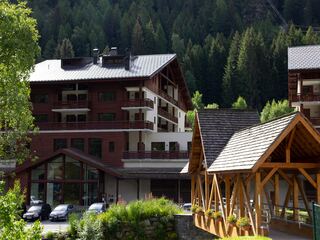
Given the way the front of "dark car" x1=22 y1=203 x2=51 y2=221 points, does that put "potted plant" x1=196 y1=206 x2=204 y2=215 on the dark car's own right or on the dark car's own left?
on the dark car's own left

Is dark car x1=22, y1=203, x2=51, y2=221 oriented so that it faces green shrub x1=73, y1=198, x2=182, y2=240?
no

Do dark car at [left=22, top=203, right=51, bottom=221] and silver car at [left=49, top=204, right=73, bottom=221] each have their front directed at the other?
no

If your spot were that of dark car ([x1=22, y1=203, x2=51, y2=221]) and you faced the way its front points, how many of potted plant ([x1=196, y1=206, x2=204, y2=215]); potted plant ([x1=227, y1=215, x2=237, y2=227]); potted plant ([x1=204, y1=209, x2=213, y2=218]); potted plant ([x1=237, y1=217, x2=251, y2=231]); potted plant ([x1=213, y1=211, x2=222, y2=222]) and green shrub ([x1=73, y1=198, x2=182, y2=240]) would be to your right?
0

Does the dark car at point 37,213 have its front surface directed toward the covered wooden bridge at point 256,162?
no

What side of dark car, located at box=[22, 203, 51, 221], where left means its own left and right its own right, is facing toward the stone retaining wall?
left

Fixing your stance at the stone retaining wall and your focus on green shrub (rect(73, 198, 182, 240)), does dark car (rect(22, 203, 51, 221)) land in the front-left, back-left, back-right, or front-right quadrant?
front-right

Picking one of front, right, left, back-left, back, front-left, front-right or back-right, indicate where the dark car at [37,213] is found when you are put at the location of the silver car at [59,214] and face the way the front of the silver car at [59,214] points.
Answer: right

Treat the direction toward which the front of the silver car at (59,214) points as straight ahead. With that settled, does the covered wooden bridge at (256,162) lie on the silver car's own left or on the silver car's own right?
on the silver car's own left

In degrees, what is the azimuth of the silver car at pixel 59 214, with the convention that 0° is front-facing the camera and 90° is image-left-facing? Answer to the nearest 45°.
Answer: approximately 45°

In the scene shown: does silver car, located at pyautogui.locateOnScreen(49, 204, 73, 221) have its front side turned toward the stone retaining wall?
no

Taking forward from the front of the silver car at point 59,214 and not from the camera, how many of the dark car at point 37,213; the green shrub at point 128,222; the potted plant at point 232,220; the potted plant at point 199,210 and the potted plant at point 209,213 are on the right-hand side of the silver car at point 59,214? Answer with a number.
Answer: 1

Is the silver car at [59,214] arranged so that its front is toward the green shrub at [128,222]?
no

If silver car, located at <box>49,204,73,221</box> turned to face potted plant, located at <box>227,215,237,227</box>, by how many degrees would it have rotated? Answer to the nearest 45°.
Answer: approximately 45° to its left

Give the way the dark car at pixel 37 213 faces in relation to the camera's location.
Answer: facing the viewer and to the left of the viewer

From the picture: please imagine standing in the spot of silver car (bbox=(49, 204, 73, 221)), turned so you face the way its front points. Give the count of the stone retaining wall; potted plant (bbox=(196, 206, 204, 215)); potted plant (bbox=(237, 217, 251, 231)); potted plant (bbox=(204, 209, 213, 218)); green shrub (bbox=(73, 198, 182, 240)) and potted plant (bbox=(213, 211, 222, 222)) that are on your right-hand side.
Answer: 0

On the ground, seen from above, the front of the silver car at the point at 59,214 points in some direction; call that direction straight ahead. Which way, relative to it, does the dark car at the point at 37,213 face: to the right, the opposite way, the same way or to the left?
the same way

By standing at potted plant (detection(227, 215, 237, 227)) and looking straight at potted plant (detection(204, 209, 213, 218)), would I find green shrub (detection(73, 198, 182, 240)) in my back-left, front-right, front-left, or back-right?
front-left

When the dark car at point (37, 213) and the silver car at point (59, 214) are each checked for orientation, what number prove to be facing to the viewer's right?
0

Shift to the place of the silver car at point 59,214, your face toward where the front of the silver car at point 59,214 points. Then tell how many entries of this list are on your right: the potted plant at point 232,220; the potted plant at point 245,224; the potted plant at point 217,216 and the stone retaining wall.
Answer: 0

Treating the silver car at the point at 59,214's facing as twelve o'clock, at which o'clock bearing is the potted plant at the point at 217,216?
The potted plant is roughly at 10 o'clock from the silver car.
